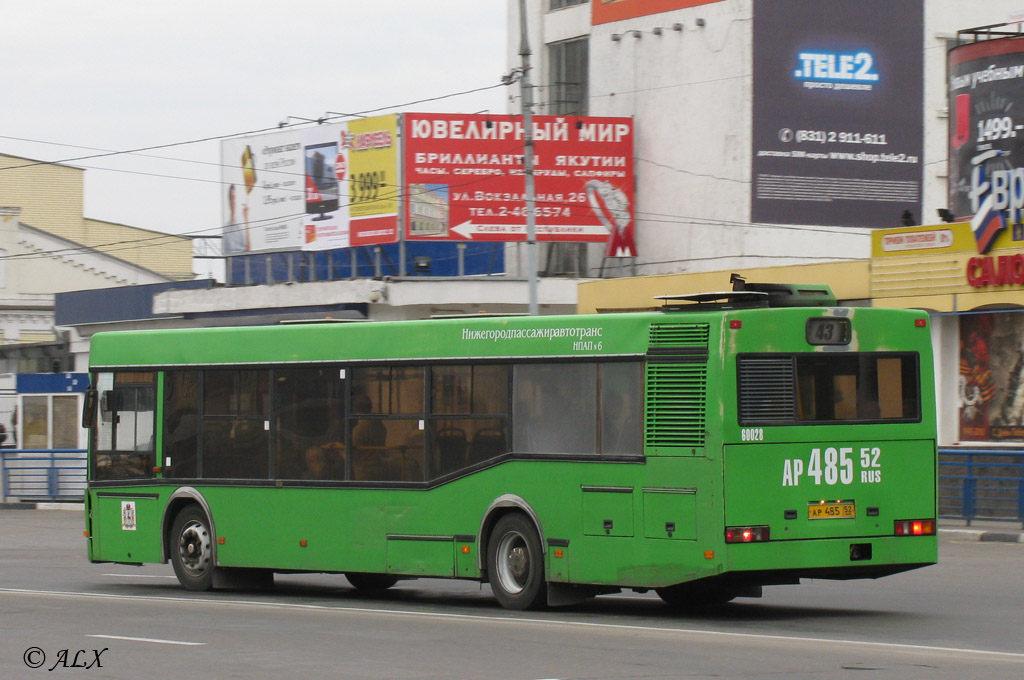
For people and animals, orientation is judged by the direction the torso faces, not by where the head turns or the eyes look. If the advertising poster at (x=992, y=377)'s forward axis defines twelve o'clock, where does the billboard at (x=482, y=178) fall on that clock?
The billboard is roughly at 4 o'clock from the advertising poster.

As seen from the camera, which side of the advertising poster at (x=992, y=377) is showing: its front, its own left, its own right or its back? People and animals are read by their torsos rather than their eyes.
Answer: front

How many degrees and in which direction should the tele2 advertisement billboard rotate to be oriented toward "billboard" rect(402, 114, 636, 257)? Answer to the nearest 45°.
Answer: approximately 90° to its right

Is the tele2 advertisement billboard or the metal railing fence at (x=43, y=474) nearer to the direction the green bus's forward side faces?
the metal railing fence

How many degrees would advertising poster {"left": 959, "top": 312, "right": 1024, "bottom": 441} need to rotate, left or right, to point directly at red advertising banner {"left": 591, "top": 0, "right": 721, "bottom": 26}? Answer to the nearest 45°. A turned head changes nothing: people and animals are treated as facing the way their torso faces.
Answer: approximately 135° to its right

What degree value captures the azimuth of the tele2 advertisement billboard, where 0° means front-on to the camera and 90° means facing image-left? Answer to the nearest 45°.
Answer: approximately 0°

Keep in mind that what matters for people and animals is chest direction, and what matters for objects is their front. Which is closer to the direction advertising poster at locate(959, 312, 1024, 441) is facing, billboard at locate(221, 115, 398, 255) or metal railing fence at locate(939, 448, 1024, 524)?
the metal railing fence

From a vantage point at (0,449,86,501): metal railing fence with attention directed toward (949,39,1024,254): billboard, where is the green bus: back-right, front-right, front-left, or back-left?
front-right

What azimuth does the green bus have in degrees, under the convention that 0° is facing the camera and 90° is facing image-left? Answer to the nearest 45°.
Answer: approximately 135°

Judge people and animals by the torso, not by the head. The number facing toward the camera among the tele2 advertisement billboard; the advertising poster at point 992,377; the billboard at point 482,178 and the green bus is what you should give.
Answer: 3

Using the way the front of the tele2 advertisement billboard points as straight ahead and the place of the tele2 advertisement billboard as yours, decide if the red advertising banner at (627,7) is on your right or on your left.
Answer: on your right

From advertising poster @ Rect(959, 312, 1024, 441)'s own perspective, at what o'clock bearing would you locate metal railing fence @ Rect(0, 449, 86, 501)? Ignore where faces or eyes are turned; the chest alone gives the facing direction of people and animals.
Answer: The metal railing fence is roughly at 3 o'clock from the advertising poster.

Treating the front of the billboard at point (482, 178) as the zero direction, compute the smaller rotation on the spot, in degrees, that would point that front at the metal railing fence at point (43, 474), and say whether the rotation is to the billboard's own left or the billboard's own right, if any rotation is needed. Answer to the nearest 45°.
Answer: approximately 90° to the billboard's own right
